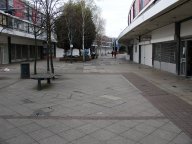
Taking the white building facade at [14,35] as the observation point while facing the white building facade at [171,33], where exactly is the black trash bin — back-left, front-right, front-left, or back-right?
front-right

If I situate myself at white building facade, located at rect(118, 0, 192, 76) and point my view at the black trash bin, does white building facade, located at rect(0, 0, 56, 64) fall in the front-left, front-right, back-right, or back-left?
front-right

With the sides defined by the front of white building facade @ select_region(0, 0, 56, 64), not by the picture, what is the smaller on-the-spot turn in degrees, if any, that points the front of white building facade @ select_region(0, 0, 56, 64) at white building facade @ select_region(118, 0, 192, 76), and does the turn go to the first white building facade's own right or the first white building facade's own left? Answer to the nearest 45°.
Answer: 0° — it already faces it

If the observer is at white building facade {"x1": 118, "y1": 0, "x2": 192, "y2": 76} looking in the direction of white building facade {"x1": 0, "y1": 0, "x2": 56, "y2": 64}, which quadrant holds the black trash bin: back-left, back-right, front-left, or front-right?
front-left

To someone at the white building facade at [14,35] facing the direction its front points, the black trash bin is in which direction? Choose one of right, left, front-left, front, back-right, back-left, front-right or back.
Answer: front-right
